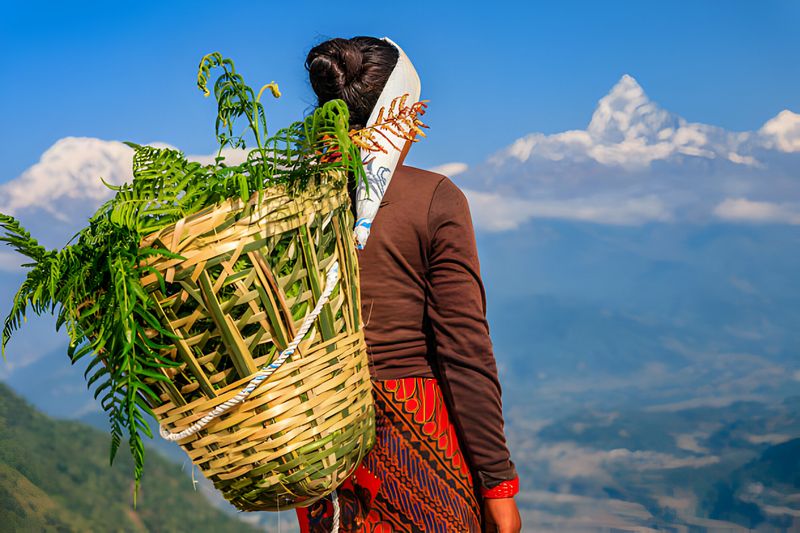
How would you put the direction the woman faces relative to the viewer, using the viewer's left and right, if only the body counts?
facing away from the viewer and to the right of the viewer

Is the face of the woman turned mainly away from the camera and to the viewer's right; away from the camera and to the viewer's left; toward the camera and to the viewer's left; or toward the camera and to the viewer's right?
away from the camera and to the viewer's right
